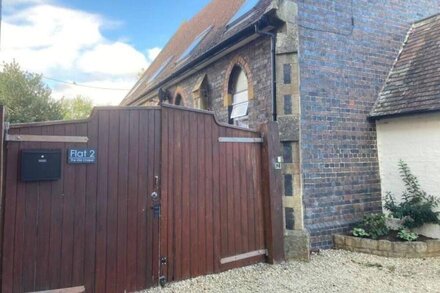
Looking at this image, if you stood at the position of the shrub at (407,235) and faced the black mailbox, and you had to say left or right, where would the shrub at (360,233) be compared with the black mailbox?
right

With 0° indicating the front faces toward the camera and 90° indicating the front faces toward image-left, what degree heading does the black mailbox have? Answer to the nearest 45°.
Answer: approximately 0°

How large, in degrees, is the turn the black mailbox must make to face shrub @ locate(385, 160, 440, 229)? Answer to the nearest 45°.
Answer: approximately 90° to its left

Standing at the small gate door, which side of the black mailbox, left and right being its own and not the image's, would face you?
left

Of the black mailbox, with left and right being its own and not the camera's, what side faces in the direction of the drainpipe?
left

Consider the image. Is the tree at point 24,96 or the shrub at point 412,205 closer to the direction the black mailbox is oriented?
the shrub

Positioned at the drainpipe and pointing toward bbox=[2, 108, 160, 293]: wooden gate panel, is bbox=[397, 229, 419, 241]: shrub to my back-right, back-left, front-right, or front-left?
back-left

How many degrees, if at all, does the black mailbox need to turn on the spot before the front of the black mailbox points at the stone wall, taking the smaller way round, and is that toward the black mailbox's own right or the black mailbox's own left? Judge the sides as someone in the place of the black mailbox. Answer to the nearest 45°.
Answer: approximately 90° to the black mailbox's own left
